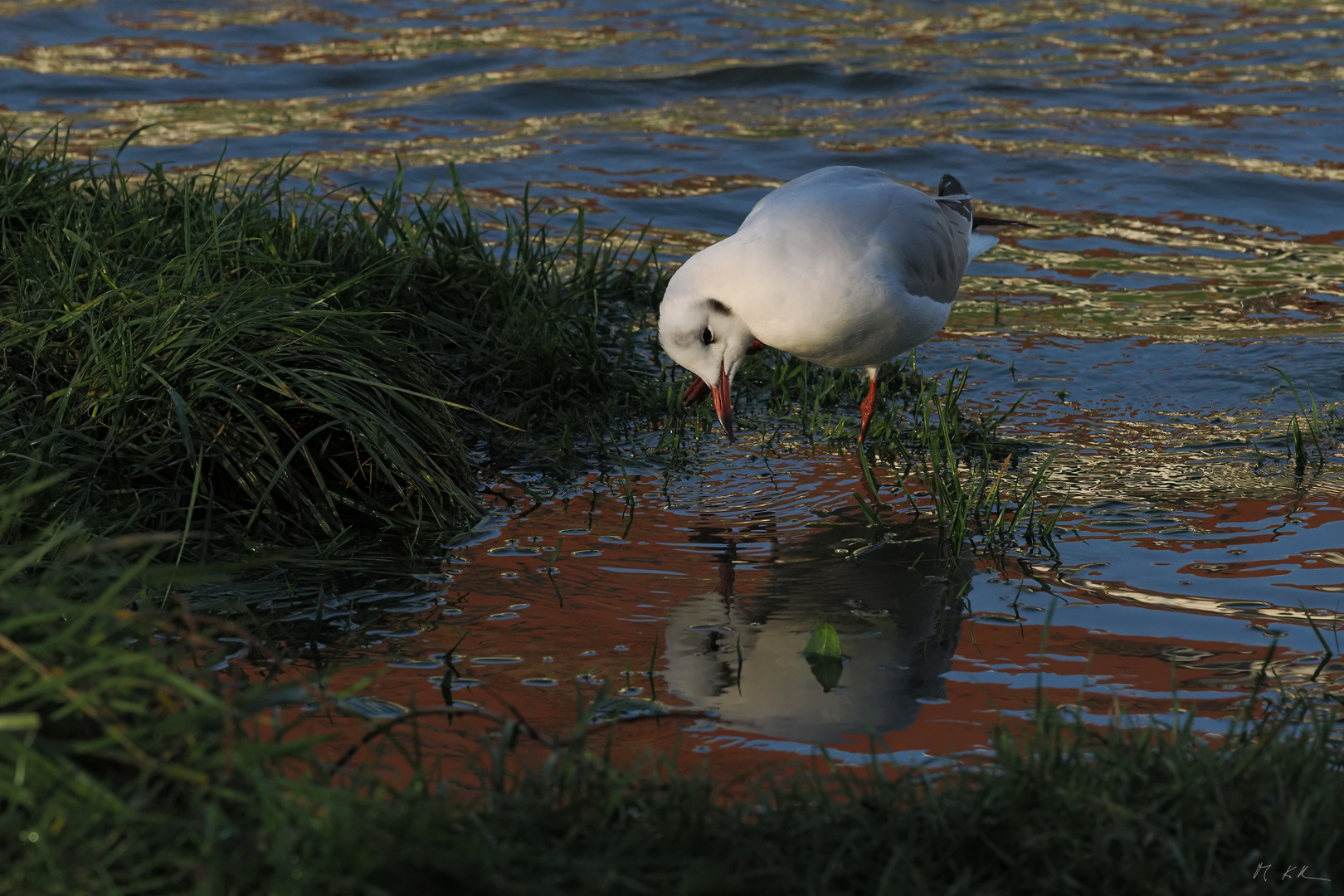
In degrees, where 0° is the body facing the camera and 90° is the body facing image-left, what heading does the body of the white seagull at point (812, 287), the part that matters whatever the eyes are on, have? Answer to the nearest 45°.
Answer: approximately 45°

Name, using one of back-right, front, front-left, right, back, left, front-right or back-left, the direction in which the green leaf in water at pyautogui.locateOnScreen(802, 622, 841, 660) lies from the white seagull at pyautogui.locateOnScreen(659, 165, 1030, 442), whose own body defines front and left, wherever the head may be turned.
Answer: front-left

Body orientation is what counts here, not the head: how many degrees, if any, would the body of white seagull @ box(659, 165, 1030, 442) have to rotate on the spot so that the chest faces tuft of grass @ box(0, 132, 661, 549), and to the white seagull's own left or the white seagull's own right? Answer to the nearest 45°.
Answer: approximately 45° to the white seagull's own right

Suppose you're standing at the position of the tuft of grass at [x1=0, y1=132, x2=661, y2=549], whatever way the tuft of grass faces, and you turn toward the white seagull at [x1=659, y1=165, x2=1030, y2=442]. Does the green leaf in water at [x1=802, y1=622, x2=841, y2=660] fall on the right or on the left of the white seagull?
right
